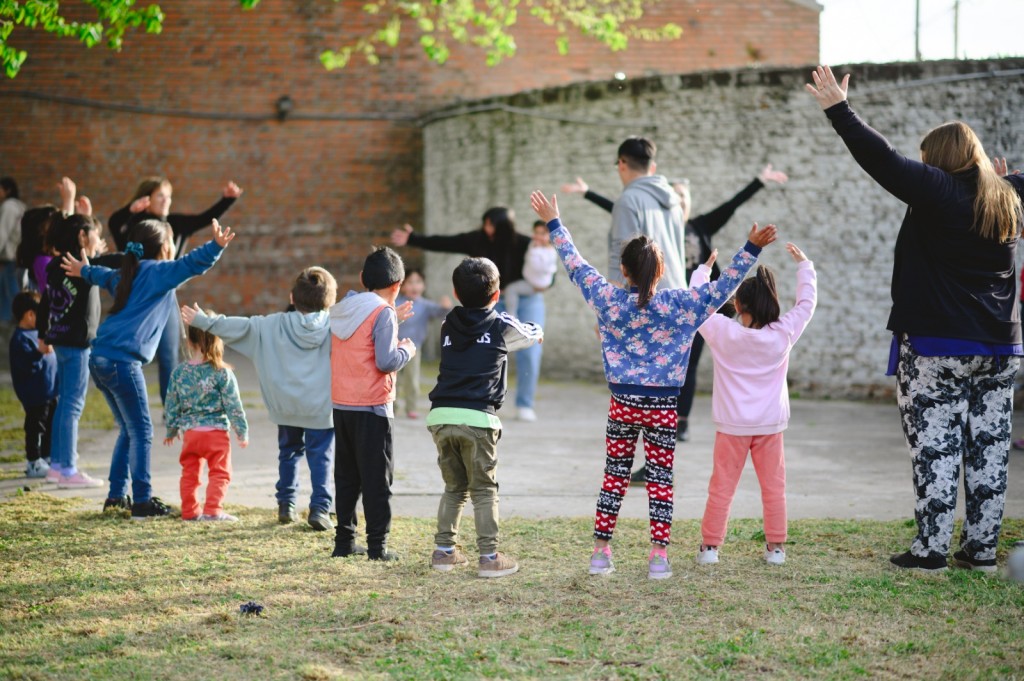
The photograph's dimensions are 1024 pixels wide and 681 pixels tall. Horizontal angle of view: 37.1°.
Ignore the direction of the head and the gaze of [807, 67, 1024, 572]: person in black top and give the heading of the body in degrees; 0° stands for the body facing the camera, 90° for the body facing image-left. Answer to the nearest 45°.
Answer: approximately 135°

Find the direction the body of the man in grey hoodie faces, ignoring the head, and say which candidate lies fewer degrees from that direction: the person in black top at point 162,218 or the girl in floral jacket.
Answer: the person in black top

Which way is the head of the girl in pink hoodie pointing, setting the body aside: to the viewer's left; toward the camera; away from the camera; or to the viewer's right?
away from the camera

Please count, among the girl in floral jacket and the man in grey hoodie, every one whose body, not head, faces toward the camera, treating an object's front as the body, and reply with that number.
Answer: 0

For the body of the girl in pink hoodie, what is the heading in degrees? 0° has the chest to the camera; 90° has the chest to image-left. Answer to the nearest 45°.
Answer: approximately 180°

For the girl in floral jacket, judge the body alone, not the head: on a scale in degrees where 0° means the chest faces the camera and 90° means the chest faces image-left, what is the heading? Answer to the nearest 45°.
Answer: approximately 180°

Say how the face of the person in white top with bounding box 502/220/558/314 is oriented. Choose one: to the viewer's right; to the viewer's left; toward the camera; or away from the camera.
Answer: toward the camera

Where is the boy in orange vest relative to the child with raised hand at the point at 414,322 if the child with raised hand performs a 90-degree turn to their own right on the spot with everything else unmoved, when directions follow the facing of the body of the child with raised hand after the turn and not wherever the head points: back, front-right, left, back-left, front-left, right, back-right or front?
left

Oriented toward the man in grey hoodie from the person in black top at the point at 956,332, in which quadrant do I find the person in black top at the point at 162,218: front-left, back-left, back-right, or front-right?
front-left

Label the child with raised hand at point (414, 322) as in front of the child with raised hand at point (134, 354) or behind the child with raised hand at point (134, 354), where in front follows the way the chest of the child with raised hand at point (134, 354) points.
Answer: in front

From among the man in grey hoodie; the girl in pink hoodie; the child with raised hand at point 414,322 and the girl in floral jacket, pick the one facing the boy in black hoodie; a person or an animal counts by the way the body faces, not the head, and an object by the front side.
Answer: the child with raised hand

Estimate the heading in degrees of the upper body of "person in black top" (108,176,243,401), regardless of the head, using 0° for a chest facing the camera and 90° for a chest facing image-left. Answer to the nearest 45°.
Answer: approximately 315°

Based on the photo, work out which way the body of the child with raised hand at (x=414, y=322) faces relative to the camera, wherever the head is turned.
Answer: toward the camera

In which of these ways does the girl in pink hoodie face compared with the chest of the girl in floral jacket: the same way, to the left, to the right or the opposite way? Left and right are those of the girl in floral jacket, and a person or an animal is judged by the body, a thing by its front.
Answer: the same way

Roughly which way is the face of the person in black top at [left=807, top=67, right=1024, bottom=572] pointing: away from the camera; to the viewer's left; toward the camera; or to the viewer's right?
away from the camera
